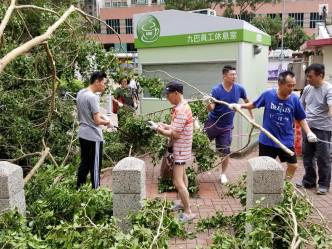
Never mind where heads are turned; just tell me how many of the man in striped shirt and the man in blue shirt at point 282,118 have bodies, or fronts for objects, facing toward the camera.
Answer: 1

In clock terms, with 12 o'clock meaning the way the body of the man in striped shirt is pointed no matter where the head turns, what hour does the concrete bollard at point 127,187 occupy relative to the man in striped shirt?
The concrete bollard is roughly at 10 o'clock from the man in striped shirt.

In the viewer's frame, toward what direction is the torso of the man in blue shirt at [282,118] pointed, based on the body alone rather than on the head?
toward the camera

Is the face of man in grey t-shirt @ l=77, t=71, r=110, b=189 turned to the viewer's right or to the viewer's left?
to the viewer's right

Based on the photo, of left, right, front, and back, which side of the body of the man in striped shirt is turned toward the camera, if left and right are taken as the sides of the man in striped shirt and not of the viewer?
left

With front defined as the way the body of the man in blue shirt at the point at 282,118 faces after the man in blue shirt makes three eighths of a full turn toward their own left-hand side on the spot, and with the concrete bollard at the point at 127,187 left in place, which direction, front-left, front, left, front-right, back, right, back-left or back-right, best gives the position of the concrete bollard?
back

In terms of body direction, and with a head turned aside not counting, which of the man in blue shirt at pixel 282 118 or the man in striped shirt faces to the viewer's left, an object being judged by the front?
the man in striped shirt

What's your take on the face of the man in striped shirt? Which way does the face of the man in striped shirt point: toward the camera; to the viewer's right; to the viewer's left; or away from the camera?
to the viewer's left

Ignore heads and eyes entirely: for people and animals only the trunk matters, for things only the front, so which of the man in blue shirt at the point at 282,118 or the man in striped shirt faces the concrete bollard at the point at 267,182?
the man in blue shirt

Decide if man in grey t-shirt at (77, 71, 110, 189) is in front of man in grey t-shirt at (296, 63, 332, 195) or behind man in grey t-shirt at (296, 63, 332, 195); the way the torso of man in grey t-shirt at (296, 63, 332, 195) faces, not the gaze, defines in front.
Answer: in front
